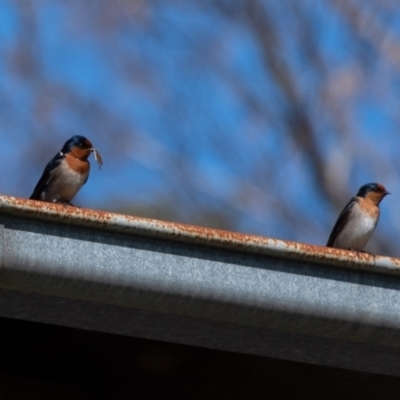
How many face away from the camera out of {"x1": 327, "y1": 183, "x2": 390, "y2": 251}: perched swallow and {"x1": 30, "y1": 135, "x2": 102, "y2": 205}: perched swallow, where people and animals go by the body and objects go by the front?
0

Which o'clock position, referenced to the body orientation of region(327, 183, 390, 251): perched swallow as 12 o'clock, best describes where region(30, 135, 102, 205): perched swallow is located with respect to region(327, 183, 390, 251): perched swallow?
region(30, 135, 102, 205): perched swallow is roughly at 4 o'clock from region(327, 183, 390, 251): perched swallow.

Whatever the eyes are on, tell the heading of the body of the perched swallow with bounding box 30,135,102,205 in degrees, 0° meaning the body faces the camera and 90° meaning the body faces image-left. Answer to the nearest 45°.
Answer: approximately 315°

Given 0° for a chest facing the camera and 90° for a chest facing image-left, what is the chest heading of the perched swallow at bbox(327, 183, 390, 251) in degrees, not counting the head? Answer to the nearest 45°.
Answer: approximately 315°
